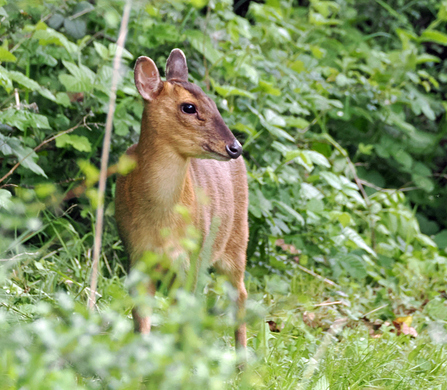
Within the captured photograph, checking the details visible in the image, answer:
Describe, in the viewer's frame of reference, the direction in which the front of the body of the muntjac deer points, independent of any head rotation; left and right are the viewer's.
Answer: facing the viewer and to the left of the viewer
